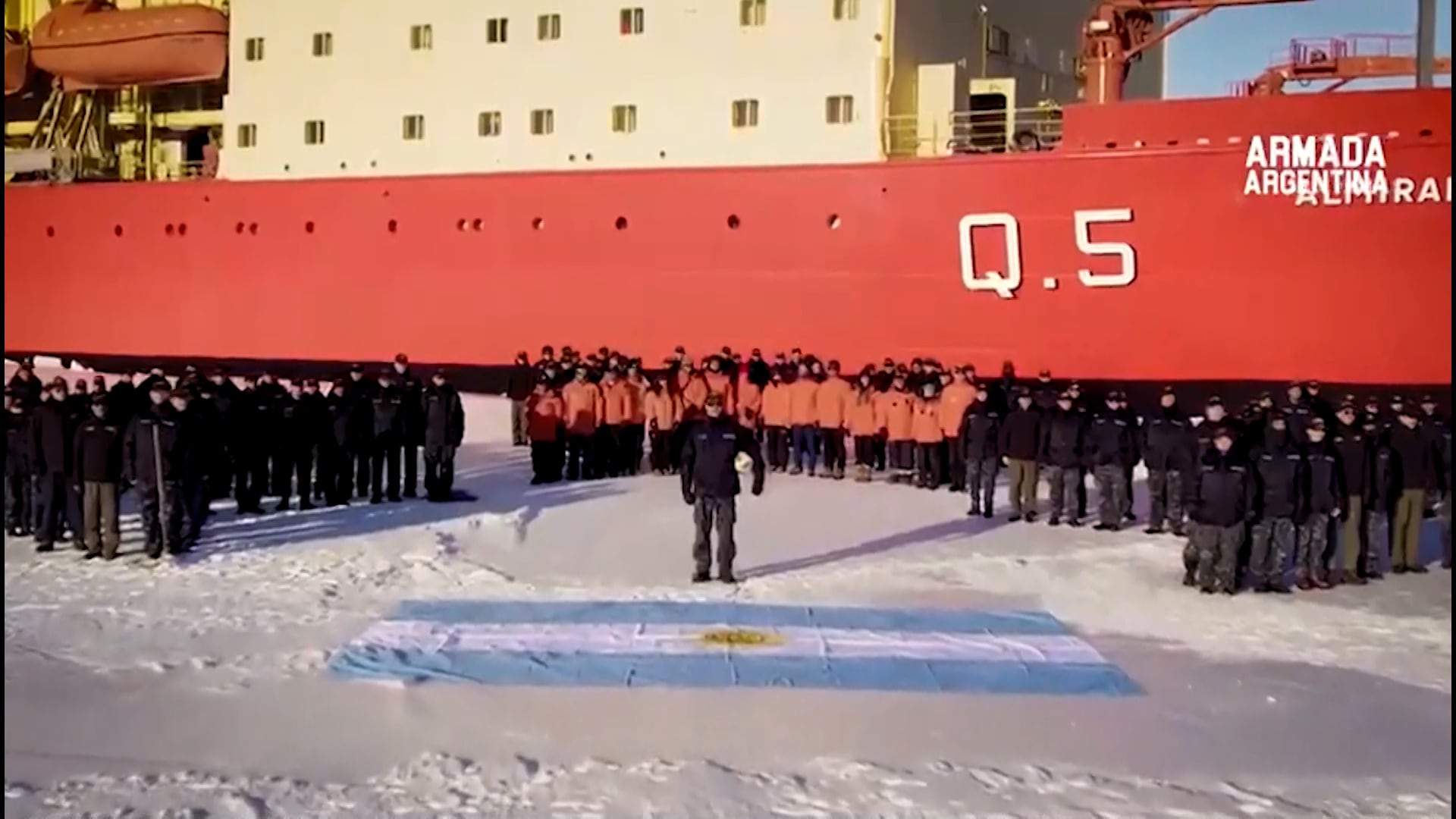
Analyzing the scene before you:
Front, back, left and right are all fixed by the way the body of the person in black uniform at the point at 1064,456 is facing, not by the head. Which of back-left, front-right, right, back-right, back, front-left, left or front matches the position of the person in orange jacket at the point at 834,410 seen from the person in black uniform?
back-right

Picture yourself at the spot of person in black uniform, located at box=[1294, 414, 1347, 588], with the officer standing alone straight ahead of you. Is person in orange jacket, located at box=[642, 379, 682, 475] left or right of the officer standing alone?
right

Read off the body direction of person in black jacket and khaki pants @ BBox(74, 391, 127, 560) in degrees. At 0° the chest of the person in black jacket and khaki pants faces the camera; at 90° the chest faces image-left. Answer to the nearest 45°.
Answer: approximately 0°

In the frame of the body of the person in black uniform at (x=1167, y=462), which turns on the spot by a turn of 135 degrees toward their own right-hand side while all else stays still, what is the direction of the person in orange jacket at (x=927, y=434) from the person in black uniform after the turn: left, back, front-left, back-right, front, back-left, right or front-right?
front

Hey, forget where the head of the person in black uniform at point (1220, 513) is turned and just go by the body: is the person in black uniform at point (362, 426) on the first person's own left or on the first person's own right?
on the first person's own right

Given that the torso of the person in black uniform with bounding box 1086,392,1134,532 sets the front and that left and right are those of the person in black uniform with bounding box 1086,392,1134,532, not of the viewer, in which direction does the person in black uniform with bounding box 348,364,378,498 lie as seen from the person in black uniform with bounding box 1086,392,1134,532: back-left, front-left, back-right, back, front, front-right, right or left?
right

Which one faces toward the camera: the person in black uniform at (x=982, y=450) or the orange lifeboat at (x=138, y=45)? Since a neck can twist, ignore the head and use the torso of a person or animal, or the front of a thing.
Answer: the person in black uniform

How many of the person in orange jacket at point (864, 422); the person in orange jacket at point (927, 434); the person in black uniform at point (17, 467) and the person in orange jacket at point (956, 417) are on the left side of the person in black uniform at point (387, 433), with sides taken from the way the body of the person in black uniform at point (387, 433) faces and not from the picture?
3

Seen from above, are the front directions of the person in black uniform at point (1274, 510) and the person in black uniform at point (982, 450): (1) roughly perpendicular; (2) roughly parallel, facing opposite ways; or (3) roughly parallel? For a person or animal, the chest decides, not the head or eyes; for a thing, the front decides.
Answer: roughly parallel

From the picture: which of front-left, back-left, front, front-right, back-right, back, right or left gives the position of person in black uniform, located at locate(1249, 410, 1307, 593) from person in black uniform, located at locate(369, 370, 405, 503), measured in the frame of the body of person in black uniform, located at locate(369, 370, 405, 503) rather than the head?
front-left

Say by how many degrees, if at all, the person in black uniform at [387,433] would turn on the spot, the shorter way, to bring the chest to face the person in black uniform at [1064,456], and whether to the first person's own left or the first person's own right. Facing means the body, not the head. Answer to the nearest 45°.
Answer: approximately 90° to the first person's own left

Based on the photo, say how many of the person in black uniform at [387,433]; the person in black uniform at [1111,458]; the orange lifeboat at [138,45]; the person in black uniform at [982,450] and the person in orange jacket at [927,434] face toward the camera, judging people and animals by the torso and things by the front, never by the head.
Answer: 4

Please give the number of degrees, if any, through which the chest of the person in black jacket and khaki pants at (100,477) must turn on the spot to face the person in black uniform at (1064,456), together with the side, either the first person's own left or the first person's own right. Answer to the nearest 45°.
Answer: approximately 90° to the first person's own left

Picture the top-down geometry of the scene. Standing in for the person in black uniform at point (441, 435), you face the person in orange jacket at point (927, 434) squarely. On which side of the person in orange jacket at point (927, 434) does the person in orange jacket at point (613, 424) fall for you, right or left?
left

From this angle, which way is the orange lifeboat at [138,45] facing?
to the viewer's right

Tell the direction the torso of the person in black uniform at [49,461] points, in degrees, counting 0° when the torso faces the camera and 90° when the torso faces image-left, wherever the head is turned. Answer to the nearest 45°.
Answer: approximately 315°

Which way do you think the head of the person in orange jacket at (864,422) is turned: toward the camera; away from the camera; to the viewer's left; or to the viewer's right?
toward the camera

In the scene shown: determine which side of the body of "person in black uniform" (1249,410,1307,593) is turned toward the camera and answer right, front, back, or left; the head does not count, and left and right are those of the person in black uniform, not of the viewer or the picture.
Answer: front

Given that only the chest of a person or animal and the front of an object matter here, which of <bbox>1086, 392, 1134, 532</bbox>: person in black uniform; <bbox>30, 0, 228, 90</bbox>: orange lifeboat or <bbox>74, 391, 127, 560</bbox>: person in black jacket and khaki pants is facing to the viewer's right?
the orange lifeboat

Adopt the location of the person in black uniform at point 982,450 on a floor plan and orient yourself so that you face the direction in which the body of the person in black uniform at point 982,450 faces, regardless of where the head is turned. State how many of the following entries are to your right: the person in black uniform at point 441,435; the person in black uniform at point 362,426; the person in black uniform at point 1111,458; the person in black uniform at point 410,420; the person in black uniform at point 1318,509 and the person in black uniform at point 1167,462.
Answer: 3

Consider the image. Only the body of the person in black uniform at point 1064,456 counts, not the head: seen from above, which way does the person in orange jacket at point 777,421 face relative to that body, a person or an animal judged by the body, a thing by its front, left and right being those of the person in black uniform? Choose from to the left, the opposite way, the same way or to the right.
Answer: the same way

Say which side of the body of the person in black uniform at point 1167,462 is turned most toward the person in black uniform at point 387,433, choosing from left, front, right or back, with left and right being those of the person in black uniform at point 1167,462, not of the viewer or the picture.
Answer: right

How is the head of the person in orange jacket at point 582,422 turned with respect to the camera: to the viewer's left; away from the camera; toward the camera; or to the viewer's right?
toward the camera
